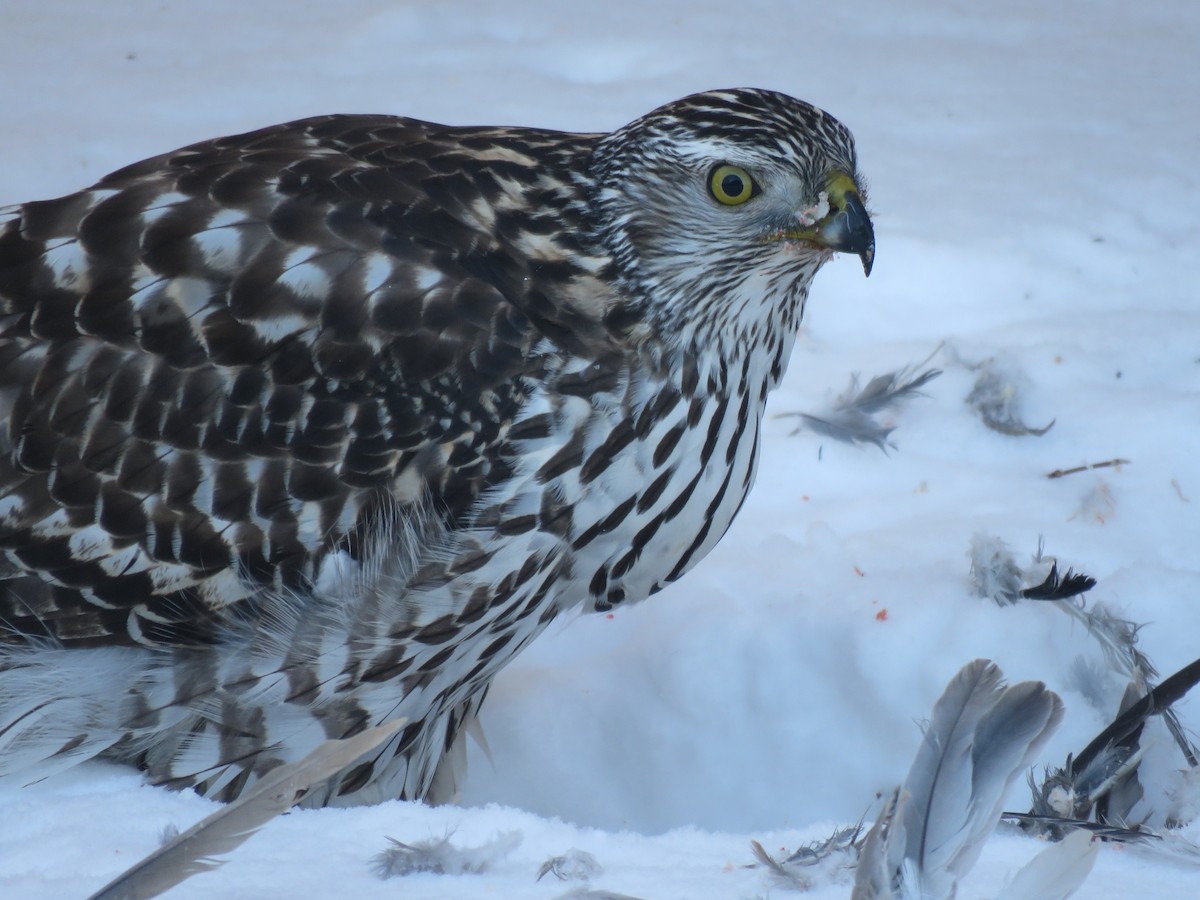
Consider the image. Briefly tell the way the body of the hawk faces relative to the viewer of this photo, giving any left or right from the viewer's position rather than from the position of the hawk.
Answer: facing to the right of the viewer

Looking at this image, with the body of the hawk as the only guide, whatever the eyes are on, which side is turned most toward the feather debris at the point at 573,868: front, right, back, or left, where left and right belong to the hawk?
right

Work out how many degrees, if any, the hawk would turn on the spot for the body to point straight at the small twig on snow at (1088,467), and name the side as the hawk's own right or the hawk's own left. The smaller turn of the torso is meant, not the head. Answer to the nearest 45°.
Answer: approximately 45° to the hawk's own left

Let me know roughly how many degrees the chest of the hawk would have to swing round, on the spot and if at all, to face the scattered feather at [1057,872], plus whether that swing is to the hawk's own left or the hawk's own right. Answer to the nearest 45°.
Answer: approximately 45° to the hawk's own right

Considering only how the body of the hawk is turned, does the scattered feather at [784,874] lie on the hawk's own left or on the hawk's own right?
on the hawk's own right
